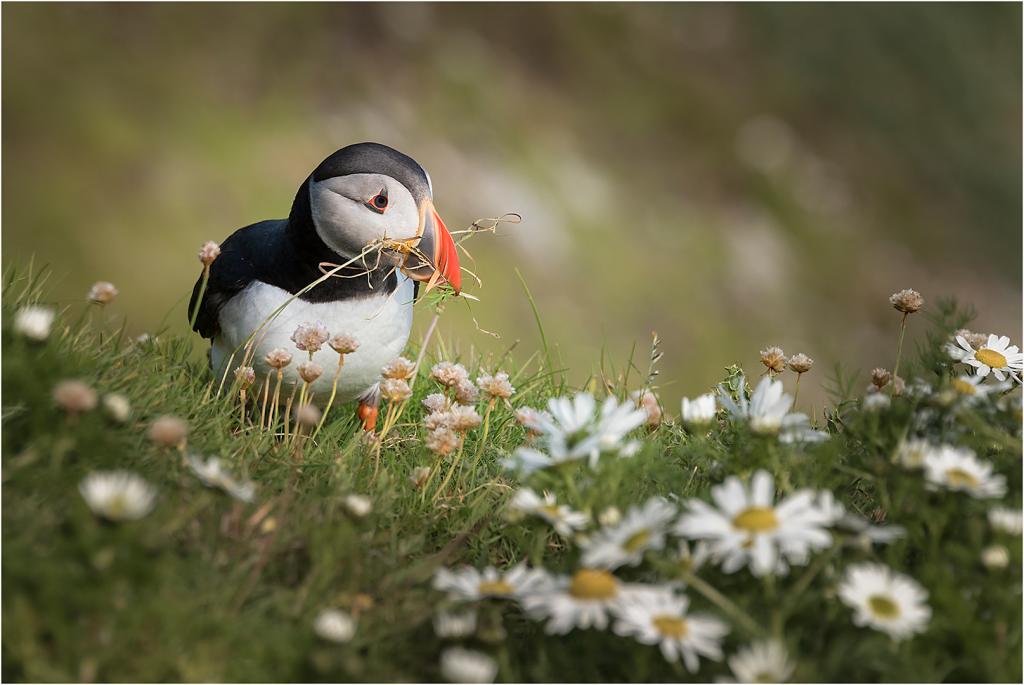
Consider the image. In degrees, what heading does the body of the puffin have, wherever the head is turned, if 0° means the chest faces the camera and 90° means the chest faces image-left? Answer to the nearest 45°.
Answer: approximately 315°

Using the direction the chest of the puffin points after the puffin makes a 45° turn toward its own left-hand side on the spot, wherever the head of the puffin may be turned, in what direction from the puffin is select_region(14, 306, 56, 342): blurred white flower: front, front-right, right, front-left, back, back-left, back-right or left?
back-right

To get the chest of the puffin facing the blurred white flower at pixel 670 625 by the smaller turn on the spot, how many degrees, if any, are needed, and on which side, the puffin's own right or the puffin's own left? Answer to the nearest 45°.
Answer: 0° — it already faces it

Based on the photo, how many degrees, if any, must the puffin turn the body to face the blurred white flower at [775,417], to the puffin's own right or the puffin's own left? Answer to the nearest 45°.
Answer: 0° — it already faces it

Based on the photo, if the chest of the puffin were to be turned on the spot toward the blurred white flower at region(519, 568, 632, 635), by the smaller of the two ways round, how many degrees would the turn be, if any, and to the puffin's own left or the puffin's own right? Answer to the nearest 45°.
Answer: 0° — it already faces it

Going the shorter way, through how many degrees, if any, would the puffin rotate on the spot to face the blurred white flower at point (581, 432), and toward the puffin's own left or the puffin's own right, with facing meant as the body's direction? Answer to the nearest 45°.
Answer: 0° — it already faces it
